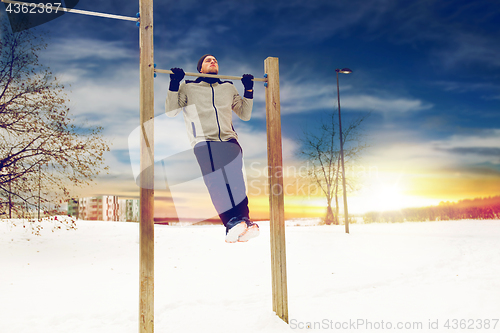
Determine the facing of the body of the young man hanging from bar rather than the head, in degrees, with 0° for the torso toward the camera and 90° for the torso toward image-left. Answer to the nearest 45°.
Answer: approximately 0°

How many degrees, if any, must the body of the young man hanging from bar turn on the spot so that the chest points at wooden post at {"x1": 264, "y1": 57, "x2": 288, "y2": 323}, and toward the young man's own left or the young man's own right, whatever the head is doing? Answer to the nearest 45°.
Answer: approximately 135° to the young man's own left

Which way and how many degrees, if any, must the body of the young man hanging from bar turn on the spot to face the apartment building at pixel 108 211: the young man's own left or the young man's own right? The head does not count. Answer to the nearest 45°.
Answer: approximately 180°
